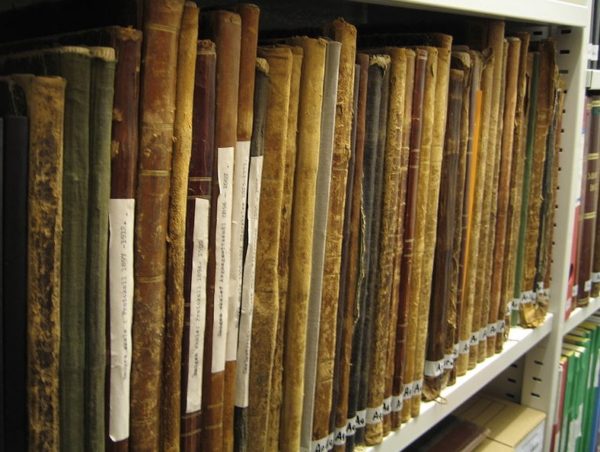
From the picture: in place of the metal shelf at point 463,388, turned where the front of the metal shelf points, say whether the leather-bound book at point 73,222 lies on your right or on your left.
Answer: on your right
